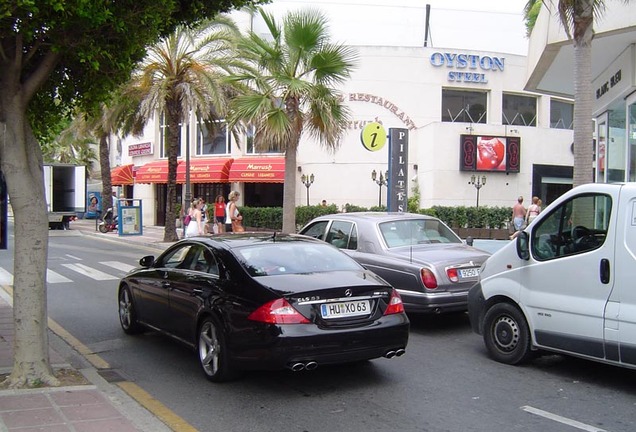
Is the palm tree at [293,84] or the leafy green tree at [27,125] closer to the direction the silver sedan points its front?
the palm tree

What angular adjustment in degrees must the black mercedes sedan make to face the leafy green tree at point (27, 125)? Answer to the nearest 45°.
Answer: approximately 45° to its left

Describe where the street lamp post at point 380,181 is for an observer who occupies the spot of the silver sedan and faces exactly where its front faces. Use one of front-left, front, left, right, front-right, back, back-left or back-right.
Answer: front-right

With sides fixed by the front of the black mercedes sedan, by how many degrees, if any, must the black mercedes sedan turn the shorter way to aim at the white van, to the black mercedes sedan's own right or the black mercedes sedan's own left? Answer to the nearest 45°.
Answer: approximately 135° to the black mercedes sedan's own right

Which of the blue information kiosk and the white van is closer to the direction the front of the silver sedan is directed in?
the blue information kiosk

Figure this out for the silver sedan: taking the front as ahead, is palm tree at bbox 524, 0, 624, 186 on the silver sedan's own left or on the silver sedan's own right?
on the silver sedan's own right

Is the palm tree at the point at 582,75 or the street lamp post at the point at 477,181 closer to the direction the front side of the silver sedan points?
the street lamp post

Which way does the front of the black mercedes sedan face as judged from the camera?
facing away from the viewer and to the left of the viewer

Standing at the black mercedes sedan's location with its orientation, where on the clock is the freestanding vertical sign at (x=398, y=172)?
The freestanding vertical sign is roughly at 2 o'clock from the black mercedes sedan.

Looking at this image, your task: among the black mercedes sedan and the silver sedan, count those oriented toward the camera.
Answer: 0

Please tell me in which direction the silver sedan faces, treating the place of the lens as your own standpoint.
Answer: facing away from the viewer and to the left of the viewer

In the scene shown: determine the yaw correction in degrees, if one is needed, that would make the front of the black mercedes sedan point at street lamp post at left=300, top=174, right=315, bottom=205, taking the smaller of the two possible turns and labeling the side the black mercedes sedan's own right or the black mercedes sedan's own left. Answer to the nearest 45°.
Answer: approximately 45° to the black mercedes sedan's own right

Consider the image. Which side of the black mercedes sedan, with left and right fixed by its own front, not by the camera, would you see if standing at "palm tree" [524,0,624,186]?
right

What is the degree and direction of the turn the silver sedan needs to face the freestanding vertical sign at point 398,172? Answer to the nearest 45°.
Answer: approximately 45° to its right
